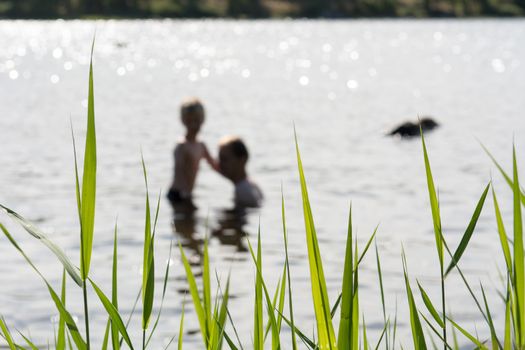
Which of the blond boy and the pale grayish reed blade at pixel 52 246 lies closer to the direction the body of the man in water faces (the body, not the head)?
the blond boy

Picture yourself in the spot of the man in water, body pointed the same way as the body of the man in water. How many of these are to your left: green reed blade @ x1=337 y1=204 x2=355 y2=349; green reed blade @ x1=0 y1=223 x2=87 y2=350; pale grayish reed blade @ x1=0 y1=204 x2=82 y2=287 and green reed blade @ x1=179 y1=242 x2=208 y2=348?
4

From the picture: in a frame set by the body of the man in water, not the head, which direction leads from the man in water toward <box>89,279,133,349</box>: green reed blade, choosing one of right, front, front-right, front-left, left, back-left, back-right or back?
left

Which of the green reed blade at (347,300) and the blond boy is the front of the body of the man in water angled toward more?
the blond boy

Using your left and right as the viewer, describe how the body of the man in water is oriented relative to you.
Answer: facing to the left of the viewer

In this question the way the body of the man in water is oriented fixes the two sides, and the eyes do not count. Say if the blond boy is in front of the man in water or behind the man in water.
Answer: in front

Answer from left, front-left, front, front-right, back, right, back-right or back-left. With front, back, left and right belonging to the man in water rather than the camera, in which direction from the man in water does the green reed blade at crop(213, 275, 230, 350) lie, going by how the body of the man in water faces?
left

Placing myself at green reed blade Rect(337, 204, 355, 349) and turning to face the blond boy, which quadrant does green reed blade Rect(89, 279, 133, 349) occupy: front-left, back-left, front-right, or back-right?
front-left

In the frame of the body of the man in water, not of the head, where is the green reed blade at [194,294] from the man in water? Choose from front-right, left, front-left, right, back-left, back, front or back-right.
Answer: left

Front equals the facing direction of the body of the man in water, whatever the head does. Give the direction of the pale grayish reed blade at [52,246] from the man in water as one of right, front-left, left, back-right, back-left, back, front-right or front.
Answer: left
